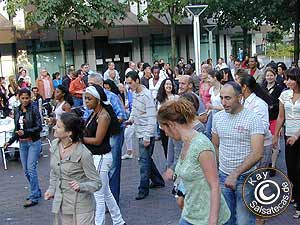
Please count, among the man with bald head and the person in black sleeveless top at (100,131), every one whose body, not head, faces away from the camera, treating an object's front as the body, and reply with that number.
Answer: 0

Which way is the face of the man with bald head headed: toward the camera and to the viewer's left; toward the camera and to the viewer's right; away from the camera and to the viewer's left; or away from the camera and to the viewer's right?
toward the camera and to the viewer's left

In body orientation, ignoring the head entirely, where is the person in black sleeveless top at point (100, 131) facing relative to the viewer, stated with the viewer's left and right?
facing to the left of the viewer

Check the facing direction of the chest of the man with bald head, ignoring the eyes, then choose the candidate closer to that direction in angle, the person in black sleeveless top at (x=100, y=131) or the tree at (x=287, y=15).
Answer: the person in black sleeveless top

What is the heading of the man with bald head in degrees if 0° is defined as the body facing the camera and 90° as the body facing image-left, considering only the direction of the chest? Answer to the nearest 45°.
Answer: approximately 45°

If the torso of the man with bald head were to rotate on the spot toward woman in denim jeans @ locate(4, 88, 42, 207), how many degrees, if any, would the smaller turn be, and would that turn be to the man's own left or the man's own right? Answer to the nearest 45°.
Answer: approximately 90° to the man's own right

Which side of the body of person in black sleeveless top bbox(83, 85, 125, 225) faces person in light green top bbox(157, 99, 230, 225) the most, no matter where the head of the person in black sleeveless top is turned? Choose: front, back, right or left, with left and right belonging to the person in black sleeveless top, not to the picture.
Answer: left

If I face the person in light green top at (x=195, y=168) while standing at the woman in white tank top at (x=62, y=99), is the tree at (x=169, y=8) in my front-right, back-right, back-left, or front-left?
back-left

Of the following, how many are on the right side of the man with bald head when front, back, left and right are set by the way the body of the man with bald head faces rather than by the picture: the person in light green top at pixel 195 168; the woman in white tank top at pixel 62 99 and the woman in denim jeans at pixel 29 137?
2

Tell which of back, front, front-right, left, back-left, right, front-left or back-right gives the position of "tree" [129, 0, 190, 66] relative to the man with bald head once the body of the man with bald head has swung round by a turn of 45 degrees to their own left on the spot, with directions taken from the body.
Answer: back

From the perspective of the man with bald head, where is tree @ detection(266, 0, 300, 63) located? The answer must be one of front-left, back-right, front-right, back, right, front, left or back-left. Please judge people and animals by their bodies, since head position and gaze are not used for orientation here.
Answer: back-right

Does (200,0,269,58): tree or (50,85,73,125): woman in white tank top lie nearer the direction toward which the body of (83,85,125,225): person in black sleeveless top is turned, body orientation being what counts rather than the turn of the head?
the woman in white tank top

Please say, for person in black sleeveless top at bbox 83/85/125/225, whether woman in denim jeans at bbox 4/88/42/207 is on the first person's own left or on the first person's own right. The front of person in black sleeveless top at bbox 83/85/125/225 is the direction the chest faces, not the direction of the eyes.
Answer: on the first person's own right
